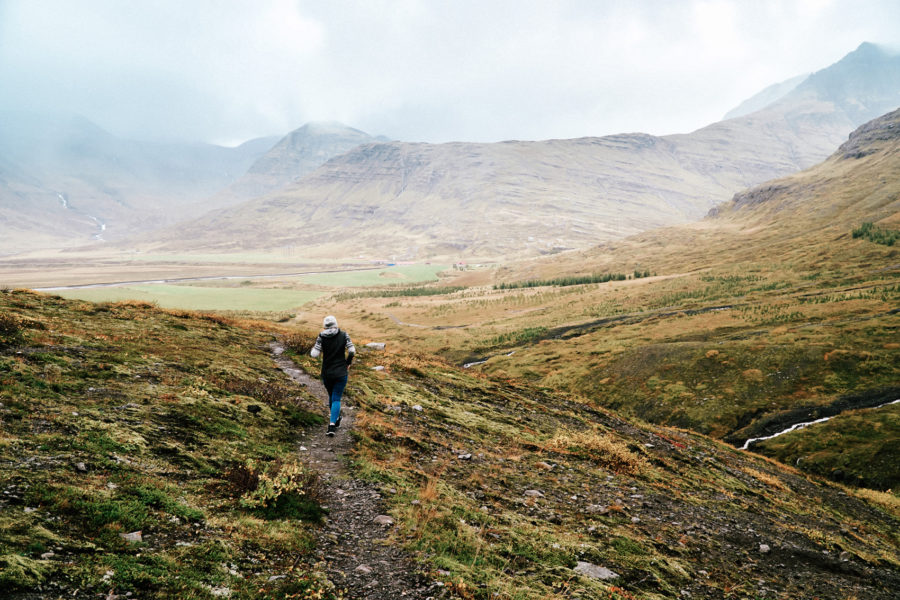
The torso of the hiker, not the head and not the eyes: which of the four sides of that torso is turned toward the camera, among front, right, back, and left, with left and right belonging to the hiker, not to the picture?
back

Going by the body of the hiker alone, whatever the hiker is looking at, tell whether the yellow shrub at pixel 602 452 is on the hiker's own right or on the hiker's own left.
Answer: on the hiker's own right

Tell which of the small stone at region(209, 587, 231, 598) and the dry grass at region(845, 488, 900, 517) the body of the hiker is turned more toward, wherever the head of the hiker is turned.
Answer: the dry grass

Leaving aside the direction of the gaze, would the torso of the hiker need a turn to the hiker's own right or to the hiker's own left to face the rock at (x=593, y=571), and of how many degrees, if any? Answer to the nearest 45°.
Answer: approximately 135° to the hiker's own right

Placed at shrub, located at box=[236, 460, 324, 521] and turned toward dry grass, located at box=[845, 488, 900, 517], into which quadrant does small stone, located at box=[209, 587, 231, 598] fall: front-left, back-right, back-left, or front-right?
back-right

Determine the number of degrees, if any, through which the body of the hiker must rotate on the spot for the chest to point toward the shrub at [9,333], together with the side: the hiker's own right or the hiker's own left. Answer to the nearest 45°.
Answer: approximately 90° to the hiker's own left

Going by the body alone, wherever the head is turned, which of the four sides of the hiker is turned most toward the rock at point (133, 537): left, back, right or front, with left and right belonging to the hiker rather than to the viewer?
back

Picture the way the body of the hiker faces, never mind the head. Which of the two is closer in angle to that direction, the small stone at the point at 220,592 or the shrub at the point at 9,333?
the shrub

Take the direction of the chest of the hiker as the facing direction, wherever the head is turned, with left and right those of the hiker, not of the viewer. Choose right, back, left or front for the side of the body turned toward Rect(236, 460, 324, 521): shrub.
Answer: back

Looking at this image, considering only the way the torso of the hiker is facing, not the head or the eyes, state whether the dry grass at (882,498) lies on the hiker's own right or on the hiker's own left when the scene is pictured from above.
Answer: on the hiker's own right
